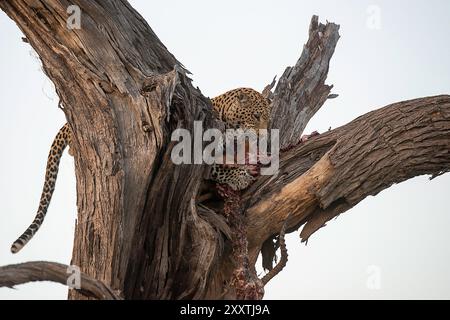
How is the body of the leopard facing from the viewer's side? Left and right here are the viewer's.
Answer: facing the viewer and to the right of the viewer
